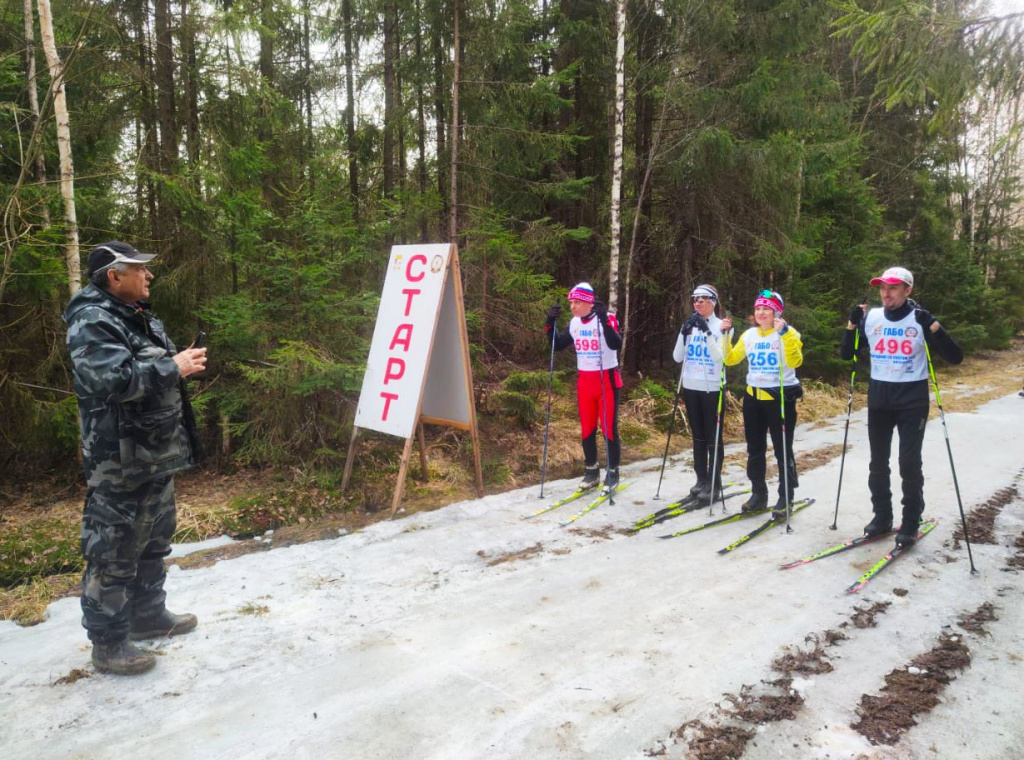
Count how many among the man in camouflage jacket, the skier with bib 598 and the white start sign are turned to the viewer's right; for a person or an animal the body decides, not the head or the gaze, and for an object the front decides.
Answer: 1

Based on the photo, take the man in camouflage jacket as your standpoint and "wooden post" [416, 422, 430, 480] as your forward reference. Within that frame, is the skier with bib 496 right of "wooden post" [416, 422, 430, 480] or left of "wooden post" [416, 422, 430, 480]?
right

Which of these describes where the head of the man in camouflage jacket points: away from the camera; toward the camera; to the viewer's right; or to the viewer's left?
to the viewer's right

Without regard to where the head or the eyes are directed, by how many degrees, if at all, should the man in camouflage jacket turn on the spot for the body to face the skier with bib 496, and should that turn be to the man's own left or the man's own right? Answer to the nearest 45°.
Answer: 0° — they already face them

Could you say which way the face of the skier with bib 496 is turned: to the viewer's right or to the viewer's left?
to the viewer's left

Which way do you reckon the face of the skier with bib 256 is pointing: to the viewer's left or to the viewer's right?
to the viewer's left

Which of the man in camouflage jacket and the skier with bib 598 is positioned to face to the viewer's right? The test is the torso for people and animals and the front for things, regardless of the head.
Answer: the man in camouflage jacket

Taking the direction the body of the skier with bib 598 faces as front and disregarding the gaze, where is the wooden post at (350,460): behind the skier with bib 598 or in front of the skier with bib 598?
in front

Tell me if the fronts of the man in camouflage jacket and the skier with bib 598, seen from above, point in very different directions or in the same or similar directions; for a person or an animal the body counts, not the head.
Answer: very different directions

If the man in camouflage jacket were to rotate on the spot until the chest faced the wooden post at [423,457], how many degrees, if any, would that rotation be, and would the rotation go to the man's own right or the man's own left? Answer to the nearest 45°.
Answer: approximately 45° to the man's own left

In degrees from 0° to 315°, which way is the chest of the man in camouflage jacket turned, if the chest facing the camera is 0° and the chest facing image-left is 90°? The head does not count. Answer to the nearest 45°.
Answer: approximately 270°

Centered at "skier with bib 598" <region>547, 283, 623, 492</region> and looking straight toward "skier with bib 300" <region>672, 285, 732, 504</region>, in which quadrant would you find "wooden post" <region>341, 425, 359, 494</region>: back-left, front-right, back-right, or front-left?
back-right

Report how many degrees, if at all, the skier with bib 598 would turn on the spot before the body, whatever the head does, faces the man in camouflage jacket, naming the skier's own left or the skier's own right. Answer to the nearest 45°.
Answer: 0° — they already face them
